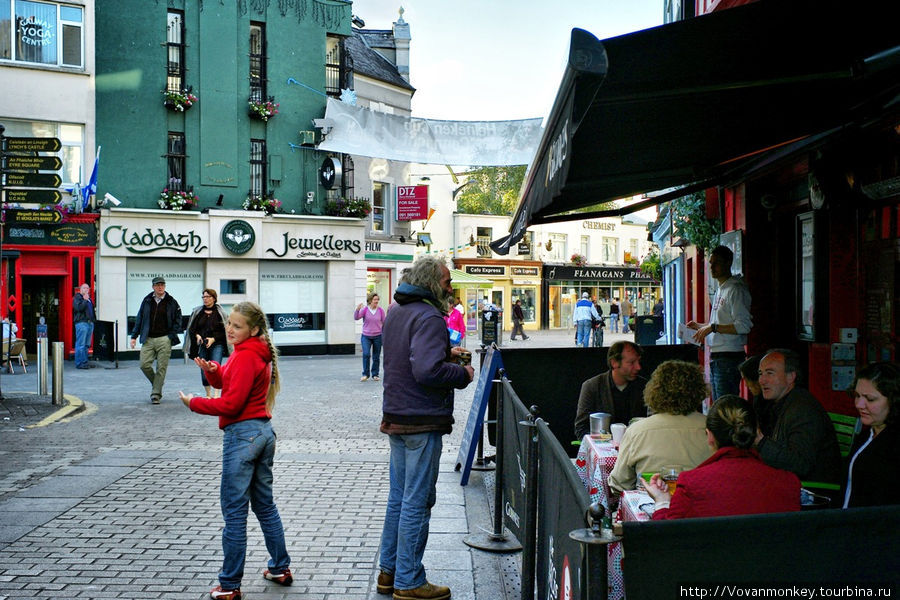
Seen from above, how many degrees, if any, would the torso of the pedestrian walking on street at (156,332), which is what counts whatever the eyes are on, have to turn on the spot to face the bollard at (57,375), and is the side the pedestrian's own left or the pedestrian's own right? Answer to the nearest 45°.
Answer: approximately 90° to the pedestrian's own right

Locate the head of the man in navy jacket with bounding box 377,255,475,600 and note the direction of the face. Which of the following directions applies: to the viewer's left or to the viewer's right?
to the viewer's right

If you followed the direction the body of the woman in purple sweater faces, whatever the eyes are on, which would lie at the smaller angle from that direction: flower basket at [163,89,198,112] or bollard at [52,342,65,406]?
the bollard

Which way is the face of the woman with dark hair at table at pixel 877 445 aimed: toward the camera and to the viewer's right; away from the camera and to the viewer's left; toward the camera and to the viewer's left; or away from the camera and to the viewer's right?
toward the camera and to the viewer's left

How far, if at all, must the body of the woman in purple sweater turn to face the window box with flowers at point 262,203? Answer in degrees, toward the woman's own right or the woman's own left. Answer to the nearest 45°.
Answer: approximately 180°

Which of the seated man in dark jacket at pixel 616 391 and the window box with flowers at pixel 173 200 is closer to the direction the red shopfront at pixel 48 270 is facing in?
the seated man in dark jacket

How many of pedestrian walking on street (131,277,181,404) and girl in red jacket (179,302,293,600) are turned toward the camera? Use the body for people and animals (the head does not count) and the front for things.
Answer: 1

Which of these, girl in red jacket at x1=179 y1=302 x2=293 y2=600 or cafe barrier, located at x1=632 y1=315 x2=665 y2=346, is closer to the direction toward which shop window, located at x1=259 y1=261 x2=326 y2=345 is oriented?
the girl in red jacket

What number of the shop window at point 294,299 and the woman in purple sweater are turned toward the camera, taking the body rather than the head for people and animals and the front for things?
2

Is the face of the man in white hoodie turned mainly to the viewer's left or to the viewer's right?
to the viewer's left
